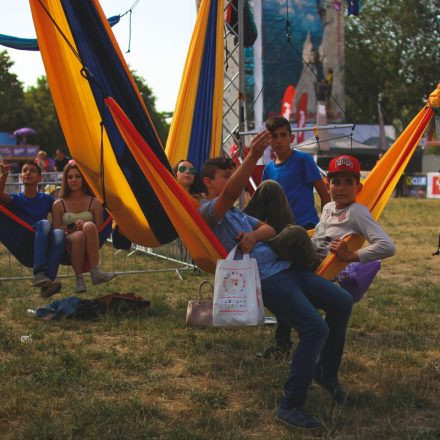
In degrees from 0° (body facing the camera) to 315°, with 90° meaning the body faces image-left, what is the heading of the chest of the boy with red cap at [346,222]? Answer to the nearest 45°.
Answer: approximately 45°

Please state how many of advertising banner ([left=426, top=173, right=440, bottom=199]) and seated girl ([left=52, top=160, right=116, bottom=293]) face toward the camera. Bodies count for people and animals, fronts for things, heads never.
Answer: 2

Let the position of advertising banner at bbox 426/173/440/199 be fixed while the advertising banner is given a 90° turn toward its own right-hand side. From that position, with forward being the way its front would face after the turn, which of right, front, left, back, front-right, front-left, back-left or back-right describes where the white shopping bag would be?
left

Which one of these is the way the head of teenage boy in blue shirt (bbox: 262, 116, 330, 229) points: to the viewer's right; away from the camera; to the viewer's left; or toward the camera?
toward the camera

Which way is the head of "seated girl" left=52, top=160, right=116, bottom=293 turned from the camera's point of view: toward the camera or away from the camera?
toward the camera

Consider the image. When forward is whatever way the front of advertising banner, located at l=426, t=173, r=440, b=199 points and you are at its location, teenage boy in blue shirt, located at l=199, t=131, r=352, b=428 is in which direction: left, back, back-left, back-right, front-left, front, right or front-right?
front

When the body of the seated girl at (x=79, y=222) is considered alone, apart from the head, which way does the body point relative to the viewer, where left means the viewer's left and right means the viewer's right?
facing the viewer

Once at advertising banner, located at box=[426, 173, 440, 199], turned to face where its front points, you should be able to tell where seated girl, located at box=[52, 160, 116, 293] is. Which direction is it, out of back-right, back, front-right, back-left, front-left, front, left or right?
front

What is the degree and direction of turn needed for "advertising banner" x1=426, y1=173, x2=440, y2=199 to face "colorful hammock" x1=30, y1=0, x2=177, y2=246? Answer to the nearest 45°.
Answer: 0° — it already faces it

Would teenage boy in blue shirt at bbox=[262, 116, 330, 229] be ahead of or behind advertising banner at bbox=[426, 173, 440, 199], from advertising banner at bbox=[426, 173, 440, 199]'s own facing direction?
ahead

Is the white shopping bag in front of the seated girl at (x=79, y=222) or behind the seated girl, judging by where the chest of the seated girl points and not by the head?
in front
